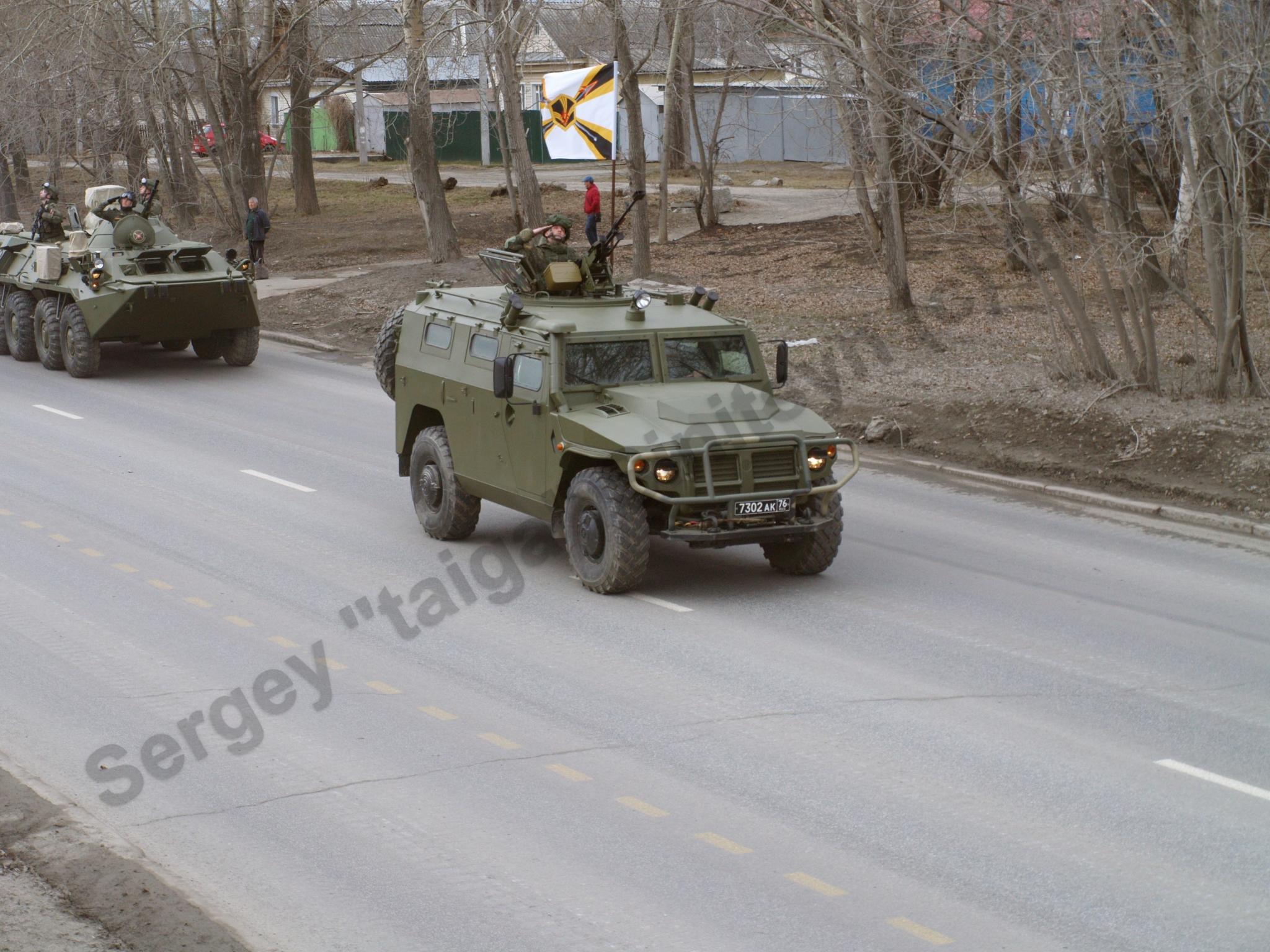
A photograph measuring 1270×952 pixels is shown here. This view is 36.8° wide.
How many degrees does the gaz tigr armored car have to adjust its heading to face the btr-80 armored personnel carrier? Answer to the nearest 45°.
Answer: approximately 180°

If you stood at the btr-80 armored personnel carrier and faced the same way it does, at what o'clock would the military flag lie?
The military flag is roughly at 12 o'clock from the btr-80 armored personnel carrier.

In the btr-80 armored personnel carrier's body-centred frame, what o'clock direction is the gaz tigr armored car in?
The gaz tigr armored car is roughly at 1 o'clock from the btr-80 armored personnel carrier.

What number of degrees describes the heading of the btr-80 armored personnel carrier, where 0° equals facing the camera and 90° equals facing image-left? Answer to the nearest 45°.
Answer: approximately 315°

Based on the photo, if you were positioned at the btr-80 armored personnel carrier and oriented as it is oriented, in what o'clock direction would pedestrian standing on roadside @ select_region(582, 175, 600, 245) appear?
The pedestrian standing on roadside is roughly at 9 o'clock from the btr-80 armored personnel carrier.

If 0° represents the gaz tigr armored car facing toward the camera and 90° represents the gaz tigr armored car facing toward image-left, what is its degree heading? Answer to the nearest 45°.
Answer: approximately 315°

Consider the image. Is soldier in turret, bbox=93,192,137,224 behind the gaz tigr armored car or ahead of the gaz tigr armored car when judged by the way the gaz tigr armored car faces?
behind
